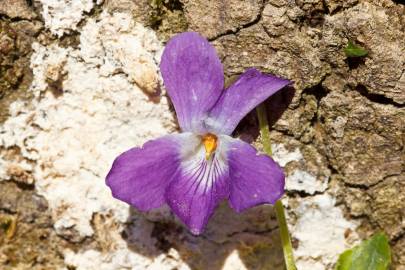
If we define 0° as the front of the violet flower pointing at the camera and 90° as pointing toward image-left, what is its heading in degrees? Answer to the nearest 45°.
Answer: approximately 0°

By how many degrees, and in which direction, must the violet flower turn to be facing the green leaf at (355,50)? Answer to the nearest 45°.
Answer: approximately 90° to its left

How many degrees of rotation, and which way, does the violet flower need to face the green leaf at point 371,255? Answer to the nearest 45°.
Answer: approximately 90° to its left
